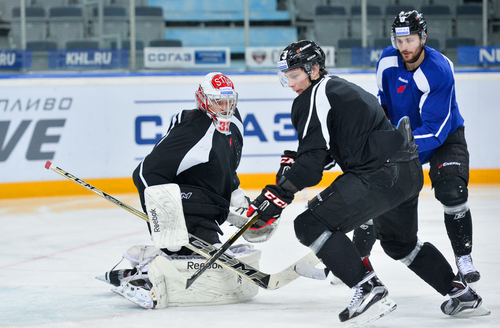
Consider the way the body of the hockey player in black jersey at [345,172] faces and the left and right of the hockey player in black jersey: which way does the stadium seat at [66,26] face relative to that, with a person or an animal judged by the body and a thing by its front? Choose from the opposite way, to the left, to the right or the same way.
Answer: to the left

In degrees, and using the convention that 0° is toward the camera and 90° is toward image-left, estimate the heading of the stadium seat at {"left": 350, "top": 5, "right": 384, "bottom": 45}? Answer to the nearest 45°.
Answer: approximately 0°

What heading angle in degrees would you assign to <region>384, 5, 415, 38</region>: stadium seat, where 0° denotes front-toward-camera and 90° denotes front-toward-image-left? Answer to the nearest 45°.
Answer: approximately 0°

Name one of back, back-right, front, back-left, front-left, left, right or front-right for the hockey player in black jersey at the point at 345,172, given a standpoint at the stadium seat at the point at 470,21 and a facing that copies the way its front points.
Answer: front

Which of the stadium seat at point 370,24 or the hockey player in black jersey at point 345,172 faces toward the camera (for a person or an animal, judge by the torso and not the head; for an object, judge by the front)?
the stadium seat

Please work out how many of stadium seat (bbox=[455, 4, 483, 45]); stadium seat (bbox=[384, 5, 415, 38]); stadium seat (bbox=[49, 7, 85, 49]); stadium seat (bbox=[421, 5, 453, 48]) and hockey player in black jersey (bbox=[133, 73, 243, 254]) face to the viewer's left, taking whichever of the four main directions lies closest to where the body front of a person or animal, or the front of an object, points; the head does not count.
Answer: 0

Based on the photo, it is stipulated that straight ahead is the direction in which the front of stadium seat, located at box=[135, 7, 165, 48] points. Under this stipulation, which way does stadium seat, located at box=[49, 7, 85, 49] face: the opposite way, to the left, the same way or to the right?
the same way

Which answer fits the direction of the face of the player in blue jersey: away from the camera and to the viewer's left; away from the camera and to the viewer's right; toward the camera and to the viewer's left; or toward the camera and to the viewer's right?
toward the camera and to the viewer's left

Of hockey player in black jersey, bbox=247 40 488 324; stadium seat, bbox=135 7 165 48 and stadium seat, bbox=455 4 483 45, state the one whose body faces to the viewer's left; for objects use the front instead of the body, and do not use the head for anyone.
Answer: the hockey player in black jersey

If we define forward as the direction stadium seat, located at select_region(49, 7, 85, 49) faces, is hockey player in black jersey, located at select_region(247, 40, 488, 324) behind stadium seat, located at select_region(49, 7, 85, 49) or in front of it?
in front

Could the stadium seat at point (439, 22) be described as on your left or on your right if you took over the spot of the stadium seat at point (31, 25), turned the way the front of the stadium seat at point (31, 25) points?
on your left

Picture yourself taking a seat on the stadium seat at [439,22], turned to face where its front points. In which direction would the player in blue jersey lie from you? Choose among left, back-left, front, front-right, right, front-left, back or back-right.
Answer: front

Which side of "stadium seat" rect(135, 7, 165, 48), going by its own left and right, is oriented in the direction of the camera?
front

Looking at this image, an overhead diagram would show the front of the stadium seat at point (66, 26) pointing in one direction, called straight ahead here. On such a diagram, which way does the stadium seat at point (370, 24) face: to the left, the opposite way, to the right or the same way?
the same way

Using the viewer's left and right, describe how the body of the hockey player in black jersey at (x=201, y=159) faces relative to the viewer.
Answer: facing the viewer and to the right of the viewer

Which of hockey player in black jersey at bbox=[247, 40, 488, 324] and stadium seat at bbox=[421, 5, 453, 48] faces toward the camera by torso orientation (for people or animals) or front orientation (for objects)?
the stadium seat

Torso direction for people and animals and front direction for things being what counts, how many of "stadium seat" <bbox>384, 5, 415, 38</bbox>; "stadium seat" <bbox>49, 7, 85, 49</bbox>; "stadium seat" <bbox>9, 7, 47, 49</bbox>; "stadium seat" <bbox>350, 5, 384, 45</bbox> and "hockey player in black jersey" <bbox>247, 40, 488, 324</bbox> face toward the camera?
4
